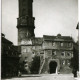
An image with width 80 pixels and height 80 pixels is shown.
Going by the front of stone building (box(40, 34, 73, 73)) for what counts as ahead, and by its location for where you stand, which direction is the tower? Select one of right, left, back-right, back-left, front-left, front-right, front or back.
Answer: right

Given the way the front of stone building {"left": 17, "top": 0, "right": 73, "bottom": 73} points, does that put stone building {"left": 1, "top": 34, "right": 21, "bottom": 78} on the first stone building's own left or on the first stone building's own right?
on the first stone building's own right

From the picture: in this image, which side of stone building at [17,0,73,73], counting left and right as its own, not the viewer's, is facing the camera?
front
